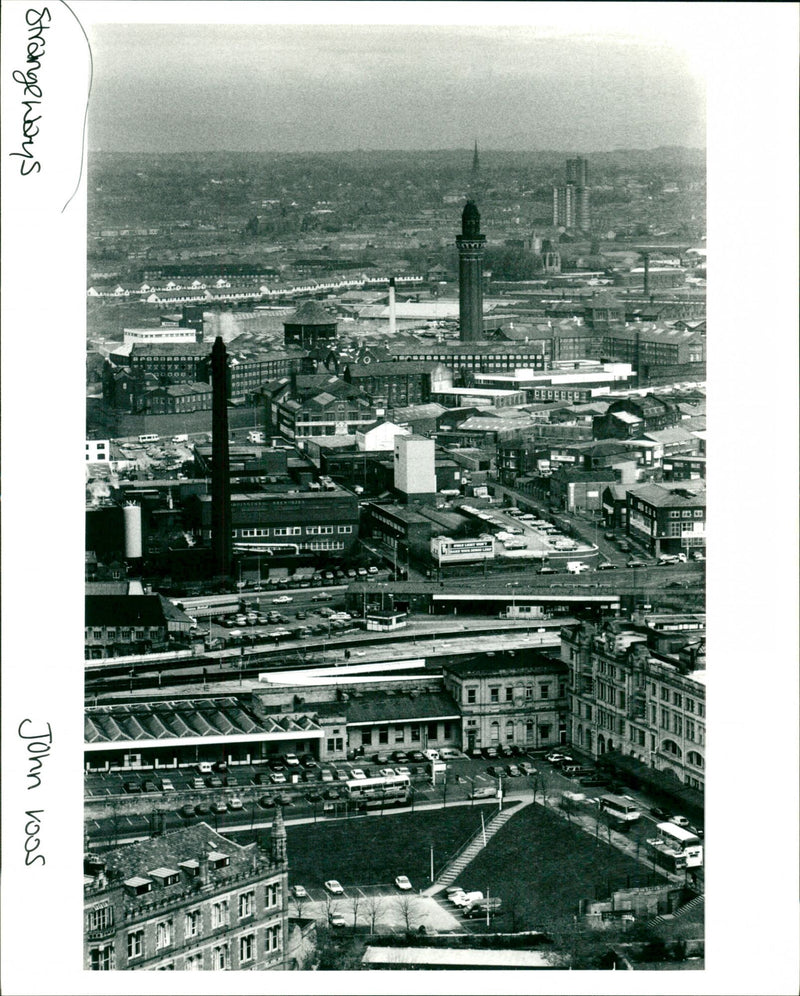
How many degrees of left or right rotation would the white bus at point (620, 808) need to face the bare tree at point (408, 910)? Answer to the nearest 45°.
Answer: approximately 90° to its right

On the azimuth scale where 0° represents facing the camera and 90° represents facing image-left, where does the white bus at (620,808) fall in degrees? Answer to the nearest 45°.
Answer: approximately 315°
